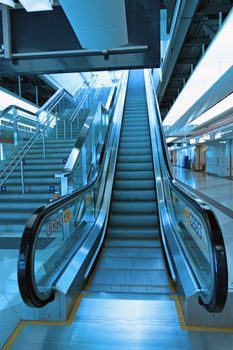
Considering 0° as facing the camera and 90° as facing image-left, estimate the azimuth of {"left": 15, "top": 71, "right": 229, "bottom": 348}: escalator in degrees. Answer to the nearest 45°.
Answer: approximately 0°

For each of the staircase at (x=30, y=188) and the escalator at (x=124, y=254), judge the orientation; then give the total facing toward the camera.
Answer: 2

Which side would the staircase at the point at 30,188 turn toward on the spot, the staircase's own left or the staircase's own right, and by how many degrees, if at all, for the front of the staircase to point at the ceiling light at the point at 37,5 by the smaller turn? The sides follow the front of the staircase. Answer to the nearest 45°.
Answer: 0° — it already faces it

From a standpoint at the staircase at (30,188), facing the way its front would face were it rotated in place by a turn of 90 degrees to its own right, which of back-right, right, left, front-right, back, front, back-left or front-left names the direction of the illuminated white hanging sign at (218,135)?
back-right
